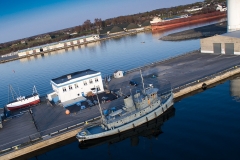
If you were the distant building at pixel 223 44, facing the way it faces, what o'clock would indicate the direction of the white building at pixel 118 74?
The white building is roughly at 2 o'clock from the distant building.

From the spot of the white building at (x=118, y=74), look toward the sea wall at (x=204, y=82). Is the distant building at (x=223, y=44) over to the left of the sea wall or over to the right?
left

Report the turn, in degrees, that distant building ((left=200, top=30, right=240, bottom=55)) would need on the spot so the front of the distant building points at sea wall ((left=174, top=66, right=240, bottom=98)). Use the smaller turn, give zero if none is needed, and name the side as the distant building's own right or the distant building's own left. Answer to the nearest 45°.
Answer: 0° — it already faces it

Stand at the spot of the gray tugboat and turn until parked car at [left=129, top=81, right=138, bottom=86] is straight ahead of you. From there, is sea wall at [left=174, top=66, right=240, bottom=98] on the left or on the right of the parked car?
right

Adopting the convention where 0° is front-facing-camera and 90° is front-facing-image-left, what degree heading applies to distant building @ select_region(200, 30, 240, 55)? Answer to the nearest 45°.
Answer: approximately 0°

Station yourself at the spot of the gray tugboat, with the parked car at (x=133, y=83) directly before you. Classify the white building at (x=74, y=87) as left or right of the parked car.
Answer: left
